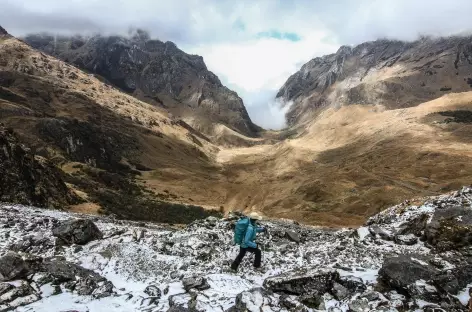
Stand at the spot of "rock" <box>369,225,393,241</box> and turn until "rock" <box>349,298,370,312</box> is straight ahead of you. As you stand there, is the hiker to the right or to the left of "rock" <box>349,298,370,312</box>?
right

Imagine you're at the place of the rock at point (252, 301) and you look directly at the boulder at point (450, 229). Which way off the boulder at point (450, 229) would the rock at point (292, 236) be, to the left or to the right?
left

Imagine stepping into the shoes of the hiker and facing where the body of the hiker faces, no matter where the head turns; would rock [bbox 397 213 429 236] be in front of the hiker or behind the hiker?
in front
